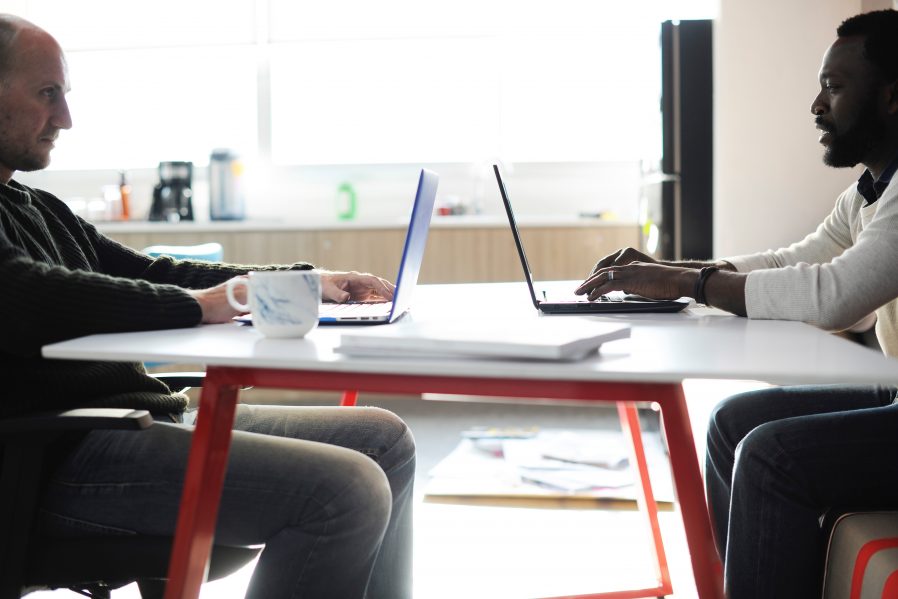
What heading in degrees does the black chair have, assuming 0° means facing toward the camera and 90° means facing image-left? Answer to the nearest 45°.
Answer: approximately 270°

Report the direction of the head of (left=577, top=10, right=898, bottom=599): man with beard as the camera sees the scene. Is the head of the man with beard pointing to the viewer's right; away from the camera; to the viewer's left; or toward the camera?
to the viewer's left

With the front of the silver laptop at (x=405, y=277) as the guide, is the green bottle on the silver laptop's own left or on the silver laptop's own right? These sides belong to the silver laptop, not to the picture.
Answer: on the silver laptop's own right

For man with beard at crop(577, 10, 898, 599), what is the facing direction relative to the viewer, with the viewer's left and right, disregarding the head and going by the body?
facing to the left of the viewer

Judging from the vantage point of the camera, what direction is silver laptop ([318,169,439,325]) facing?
facing to the left of the viewer

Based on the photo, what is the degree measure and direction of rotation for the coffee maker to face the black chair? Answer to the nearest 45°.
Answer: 0° — it already faces it

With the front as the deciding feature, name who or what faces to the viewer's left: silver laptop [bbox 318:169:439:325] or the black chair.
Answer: the silver laptop
